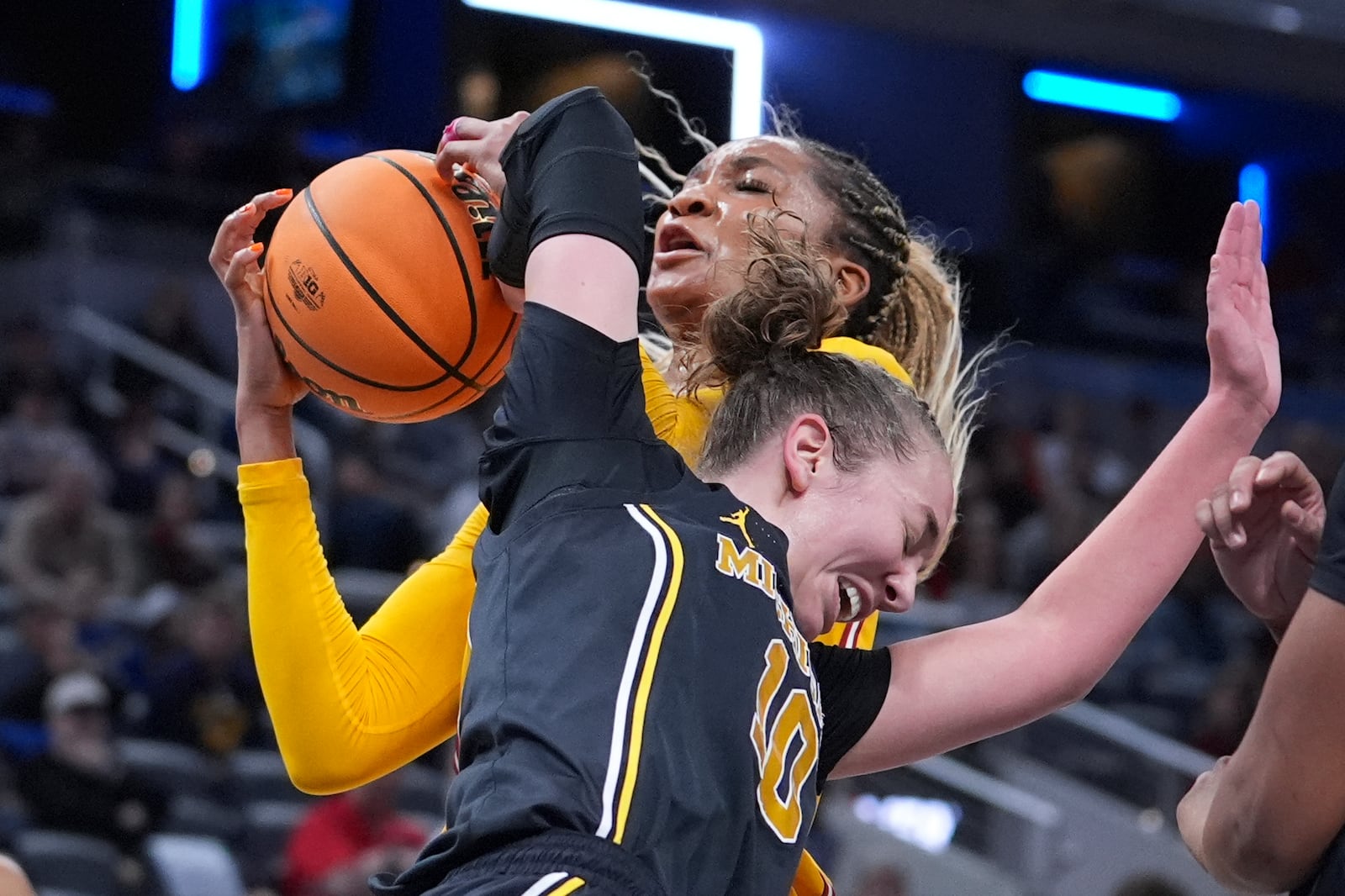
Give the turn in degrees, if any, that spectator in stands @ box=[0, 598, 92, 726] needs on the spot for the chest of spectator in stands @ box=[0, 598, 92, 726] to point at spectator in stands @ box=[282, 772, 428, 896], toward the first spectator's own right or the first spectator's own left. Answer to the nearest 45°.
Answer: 0° — they already face them

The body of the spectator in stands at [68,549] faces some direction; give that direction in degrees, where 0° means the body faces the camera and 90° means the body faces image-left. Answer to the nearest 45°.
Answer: approximately 0°

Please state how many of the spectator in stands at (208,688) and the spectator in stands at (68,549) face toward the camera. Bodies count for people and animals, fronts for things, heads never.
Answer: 2

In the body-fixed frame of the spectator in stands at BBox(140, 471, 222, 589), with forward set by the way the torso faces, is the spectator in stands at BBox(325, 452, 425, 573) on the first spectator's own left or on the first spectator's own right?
on the first spectator's own left

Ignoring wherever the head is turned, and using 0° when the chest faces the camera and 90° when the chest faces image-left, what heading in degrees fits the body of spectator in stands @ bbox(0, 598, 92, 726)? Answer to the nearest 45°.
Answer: approximately 315°

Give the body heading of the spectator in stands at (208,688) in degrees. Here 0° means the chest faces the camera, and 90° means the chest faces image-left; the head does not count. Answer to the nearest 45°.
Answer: approximately 0°

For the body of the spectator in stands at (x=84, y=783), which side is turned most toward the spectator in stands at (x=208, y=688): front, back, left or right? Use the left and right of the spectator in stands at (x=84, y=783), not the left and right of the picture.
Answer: left

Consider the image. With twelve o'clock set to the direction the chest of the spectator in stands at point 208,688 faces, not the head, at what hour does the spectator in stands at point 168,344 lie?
the spectator in stands at point 168,344 is roughly at 6 o'clock from the spectator in stands at point 208,688.

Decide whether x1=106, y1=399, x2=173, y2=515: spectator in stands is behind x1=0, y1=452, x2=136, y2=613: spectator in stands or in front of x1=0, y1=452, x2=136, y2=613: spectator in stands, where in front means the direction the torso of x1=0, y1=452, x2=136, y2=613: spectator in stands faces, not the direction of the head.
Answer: behind

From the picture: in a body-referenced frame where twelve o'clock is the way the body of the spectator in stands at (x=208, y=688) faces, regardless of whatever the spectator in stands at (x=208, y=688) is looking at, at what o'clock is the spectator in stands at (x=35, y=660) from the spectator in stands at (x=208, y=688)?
the spectator in stands at (x=35, y=660) is roughly at 3 o'clock from the spectator in stands at (x=208, y=688).

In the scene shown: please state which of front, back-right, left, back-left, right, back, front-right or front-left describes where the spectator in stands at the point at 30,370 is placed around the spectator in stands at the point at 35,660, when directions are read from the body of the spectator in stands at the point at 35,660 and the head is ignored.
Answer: back-left
